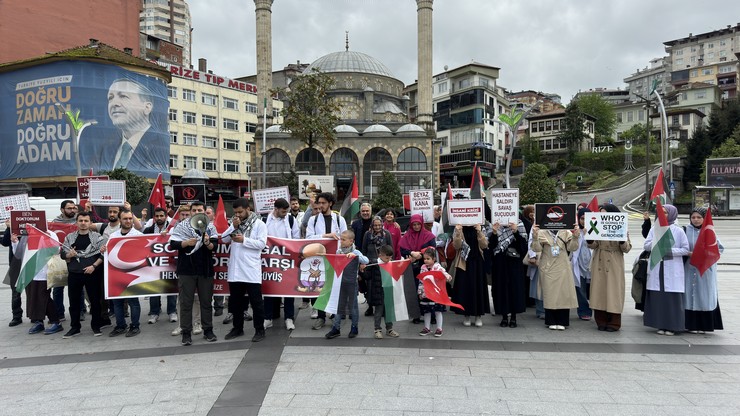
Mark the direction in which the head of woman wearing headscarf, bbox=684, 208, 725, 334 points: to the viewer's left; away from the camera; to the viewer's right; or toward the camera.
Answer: toward the camera

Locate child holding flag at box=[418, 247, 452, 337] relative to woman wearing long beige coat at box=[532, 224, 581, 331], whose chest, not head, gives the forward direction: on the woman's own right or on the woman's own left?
on the woman's own right

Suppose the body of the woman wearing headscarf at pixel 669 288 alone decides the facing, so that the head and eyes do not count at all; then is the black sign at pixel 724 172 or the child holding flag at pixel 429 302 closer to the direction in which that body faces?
the child holding flag

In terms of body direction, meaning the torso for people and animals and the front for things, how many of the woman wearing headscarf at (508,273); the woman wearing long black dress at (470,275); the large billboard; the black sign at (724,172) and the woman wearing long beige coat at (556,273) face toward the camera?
5

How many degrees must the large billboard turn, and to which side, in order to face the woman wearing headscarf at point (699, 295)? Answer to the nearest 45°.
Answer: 0° — it already faces them

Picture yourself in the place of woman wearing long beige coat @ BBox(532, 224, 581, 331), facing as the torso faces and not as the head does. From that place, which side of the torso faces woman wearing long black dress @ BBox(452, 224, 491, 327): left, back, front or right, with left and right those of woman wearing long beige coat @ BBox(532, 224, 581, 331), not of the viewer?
right

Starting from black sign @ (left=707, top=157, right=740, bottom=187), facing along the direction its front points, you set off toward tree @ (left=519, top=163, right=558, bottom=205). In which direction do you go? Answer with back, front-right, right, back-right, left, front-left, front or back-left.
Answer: front-right

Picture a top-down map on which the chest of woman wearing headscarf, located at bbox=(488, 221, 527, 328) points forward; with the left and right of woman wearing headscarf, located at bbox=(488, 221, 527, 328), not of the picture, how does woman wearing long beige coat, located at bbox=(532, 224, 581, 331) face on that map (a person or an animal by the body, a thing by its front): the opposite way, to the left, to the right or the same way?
the same way

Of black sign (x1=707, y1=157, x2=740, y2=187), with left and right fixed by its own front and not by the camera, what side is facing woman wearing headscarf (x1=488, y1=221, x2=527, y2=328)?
front

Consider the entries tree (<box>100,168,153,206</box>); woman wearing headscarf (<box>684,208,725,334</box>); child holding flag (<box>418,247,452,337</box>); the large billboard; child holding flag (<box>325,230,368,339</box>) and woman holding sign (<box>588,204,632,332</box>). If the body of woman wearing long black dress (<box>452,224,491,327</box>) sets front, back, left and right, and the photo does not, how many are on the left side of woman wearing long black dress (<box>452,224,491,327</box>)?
2

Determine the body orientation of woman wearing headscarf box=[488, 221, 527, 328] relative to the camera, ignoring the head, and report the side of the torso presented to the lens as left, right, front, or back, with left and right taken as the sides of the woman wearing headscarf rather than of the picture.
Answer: front

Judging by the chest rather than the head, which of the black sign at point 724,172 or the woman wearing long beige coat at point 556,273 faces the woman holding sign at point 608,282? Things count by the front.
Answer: the black sign

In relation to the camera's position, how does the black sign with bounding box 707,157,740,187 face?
facing the viewer

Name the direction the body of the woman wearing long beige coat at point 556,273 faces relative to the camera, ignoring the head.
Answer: toward the camera

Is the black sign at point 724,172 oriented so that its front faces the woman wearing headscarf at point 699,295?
yes

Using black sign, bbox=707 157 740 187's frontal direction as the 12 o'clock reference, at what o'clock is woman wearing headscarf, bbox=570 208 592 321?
The woman wearing headscarf is roughly at 12 o'clock from the black sign.

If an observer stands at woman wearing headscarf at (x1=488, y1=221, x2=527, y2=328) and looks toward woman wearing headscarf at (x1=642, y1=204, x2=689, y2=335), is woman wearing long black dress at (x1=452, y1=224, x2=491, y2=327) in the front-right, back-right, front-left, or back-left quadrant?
back-right

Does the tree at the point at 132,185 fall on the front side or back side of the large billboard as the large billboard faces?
on the front side

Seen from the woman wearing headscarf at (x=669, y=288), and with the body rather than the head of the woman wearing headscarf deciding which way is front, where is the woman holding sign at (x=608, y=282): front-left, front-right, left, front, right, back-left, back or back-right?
front-right
